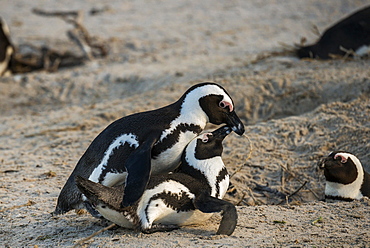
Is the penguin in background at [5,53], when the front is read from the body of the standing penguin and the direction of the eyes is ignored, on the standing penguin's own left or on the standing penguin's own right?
on the standing penguin's own left

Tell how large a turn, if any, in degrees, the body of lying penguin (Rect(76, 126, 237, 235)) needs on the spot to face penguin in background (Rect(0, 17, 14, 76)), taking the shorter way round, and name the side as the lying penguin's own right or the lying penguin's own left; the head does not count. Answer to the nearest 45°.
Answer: approximately 135° to the lying penguin's own left

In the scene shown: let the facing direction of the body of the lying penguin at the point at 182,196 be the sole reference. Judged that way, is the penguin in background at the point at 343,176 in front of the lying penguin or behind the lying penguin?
in front

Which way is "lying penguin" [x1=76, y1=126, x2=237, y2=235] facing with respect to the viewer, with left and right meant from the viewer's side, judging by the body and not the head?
facing to the right of the viewer

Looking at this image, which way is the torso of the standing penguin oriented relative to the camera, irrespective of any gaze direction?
to the viewer's right

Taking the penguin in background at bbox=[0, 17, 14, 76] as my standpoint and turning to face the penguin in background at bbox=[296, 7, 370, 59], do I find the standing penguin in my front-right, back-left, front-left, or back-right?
front-right

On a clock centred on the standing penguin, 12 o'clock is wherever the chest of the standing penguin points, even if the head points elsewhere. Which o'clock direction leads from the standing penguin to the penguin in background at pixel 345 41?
The penguin in background is roughly at 10 o'clock from the standing penguin.
